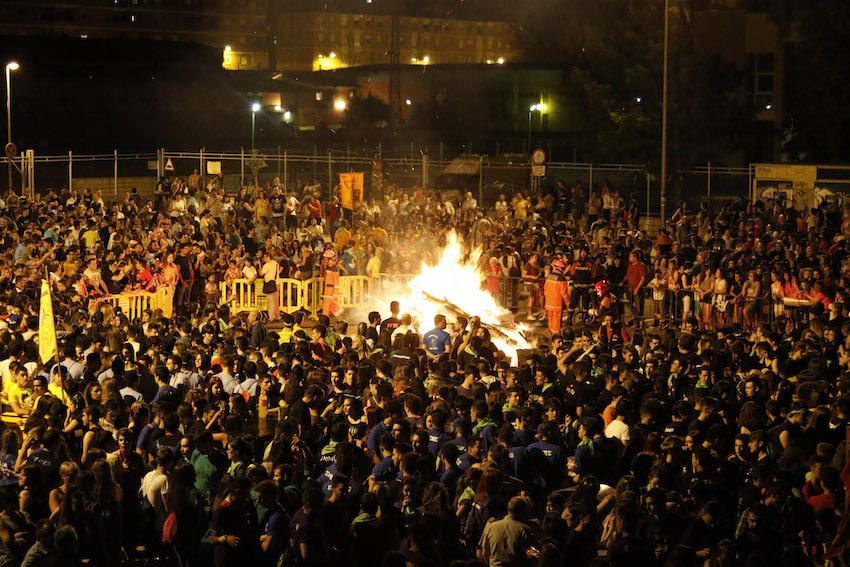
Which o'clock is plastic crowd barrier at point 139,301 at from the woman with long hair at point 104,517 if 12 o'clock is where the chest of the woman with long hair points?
The plastic crowd barrier is roughly at 12 o'clock from the woman with long hair.

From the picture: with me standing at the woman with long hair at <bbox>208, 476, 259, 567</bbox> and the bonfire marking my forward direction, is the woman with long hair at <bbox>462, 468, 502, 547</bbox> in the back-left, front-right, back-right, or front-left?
front-right

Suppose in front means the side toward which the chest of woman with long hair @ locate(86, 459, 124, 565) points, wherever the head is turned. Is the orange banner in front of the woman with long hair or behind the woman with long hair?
in front

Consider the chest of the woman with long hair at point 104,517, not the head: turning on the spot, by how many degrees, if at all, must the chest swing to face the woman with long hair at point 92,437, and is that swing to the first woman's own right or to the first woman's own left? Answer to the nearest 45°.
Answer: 0° — they already face them

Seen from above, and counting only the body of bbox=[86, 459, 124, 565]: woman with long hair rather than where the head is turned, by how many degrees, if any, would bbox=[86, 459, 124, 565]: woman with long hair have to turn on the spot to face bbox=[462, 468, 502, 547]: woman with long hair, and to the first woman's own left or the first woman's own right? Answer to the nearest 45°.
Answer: approximately 90° to the first woman's own right

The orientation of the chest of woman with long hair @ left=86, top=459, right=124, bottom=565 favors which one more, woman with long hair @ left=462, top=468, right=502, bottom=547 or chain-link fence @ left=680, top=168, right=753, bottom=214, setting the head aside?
the chain-link fence

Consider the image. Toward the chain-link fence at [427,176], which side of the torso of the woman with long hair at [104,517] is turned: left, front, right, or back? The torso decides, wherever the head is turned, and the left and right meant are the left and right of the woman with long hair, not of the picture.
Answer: front

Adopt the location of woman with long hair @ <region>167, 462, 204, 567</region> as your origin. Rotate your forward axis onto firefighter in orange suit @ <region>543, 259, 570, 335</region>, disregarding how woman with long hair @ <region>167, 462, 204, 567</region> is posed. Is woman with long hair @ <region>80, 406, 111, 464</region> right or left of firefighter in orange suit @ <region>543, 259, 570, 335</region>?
left

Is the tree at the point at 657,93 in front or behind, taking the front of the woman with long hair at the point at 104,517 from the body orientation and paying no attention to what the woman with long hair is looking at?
in front

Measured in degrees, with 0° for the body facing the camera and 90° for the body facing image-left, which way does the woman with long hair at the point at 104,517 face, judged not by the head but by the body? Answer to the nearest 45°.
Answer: approximately 180°

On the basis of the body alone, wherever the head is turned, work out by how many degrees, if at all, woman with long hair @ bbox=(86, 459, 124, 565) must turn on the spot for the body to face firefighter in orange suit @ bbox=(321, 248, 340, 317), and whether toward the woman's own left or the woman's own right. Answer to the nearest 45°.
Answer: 0° — they already face them

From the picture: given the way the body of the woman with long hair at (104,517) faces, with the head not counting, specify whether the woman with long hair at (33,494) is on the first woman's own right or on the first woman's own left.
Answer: on the first woman's own left
